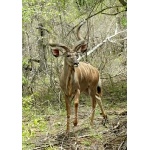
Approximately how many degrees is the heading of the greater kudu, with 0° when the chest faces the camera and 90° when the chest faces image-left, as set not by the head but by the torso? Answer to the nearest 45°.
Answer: approximately 45°
